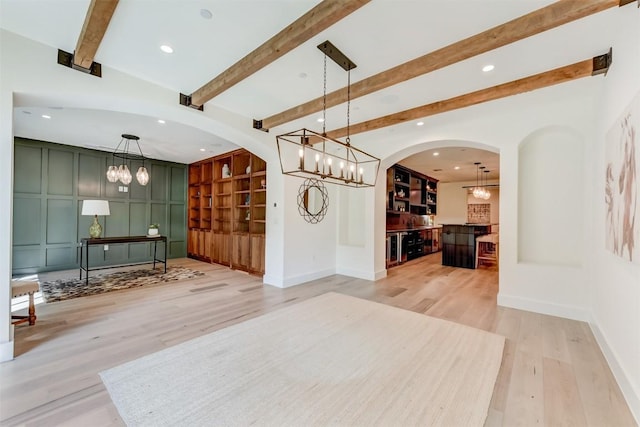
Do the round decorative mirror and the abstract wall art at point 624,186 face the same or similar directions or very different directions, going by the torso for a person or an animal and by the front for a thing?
very different directions

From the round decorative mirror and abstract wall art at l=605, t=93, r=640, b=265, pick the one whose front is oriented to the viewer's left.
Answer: the abstract wall art

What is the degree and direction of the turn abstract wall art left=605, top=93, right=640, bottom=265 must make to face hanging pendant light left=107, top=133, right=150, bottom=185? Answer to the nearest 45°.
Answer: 0° — it already faces it

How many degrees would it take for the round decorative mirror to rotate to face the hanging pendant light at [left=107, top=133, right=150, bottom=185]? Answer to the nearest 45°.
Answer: approximately 135° to its right

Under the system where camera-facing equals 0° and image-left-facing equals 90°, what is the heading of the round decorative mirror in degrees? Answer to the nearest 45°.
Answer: approximately 315°

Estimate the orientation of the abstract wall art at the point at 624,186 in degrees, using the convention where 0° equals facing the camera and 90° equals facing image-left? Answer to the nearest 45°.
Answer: approximately 90°

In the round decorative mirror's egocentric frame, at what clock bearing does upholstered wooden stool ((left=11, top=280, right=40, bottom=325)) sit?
The upholstered wooden stool is roughly at 3 o'clock from the round decorative mirror.

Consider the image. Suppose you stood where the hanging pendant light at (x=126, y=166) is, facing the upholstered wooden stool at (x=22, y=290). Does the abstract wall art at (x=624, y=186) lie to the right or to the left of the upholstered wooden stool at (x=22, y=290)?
left

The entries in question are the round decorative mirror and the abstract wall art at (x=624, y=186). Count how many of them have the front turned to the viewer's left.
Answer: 1
